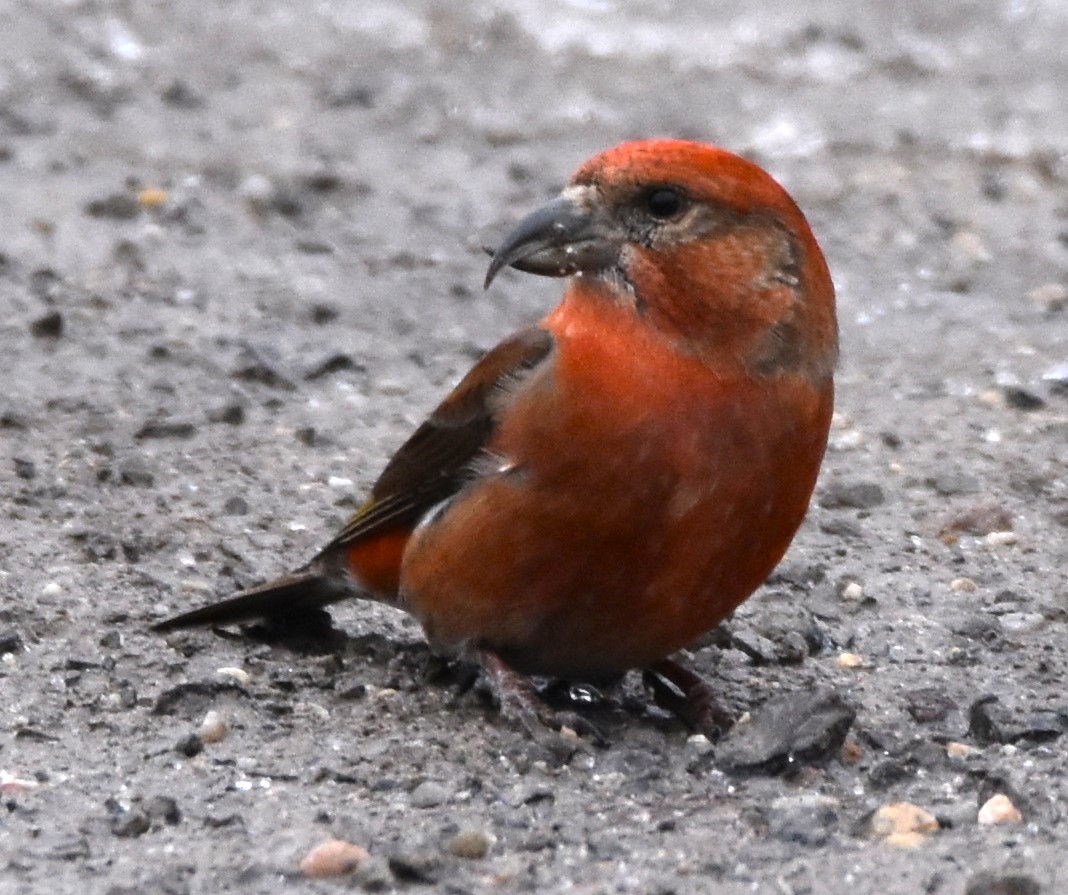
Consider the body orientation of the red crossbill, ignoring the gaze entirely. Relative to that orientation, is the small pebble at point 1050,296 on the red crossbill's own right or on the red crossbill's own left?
on the red crossbill's own left

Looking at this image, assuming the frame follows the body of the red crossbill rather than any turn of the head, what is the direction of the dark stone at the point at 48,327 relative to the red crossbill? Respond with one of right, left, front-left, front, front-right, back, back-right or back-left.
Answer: back

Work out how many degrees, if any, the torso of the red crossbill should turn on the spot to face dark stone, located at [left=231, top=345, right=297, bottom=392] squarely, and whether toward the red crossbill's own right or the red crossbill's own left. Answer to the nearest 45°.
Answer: approximately 180°

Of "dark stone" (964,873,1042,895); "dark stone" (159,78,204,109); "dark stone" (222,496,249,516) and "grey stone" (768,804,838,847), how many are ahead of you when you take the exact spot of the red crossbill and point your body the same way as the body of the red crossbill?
2

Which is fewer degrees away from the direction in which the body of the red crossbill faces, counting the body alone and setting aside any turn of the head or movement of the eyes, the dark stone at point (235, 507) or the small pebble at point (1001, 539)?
the small pebble

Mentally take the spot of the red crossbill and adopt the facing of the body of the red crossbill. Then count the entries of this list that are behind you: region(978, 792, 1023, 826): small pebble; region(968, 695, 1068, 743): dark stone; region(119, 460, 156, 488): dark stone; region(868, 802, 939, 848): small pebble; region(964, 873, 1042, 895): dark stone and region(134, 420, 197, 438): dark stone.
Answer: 2

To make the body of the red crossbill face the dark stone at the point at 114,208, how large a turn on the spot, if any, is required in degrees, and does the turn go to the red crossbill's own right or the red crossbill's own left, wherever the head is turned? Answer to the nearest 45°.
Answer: approximately 180°

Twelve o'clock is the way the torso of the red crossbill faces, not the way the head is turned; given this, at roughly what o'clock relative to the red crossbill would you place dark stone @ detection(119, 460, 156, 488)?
The dark stone is roughly at 6 o'clock from the red crossbill.

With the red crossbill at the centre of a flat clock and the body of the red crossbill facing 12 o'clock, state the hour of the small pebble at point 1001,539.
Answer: The small pebble is roughly at 9 o'clock from the red crossbill.

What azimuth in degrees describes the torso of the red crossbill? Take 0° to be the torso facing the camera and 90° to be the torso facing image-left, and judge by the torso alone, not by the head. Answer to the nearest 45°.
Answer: approximately 315°
